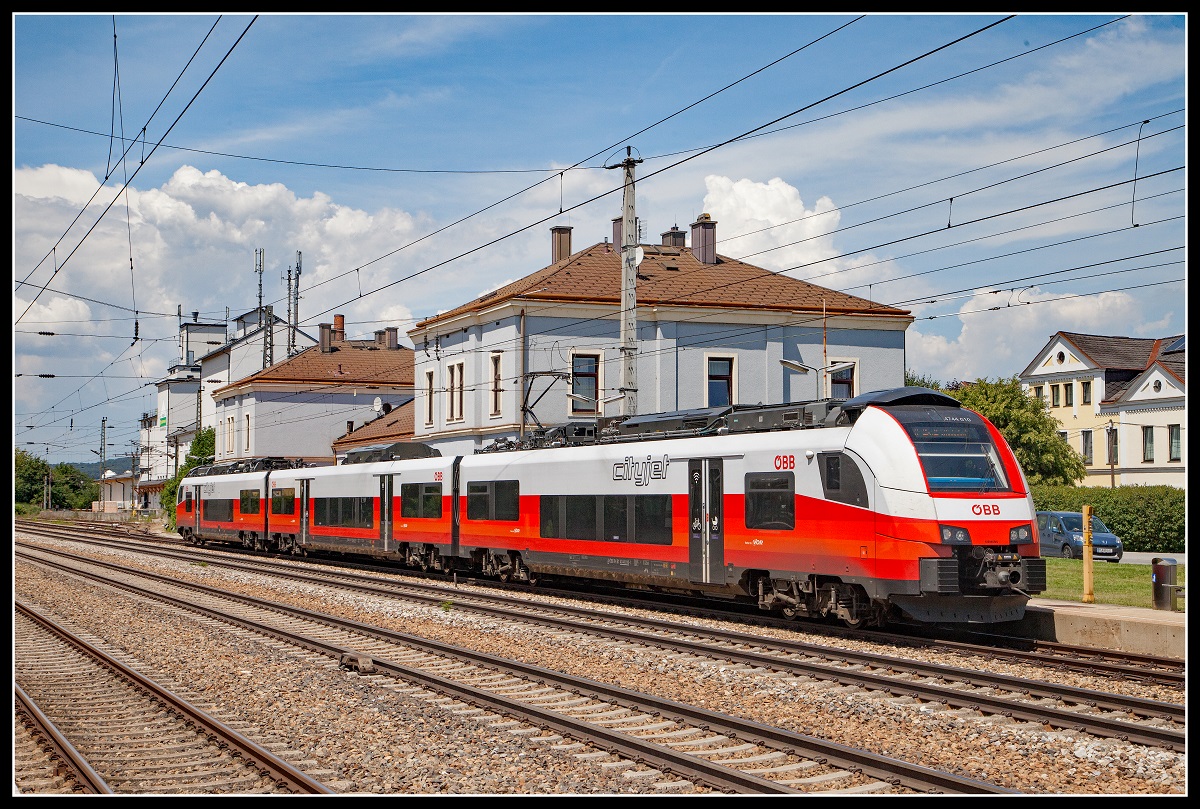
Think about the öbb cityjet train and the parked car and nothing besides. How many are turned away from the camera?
0

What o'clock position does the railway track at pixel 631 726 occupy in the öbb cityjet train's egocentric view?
The railway track is roughly at 2 o'clock from the öbb cityjet train.

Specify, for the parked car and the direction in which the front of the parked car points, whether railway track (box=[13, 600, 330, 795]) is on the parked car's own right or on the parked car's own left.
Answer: on the parked car's own right

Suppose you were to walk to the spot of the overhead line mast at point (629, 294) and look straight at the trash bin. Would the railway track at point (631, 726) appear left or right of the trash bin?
right

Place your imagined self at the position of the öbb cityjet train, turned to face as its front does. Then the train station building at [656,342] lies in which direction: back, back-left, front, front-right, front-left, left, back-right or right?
back-left

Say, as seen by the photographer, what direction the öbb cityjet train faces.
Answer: facing the viewer and to the right of the viewer

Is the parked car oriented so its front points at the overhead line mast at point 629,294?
no

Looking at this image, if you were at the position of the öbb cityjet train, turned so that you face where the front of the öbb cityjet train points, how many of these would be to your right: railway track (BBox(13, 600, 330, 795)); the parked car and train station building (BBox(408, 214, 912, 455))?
1

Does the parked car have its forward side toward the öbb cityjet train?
no

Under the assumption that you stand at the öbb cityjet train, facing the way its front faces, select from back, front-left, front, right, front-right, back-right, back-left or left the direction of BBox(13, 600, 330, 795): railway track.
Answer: right

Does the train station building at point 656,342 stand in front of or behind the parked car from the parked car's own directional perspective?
behind

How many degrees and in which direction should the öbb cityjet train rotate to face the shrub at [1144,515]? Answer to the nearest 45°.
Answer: approximately 90° to its left

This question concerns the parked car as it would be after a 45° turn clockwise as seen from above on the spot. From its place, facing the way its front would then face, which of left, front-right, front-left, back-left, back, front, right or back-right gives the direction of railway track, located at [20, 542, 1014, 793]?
front

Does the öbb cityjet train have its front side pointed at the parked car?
no

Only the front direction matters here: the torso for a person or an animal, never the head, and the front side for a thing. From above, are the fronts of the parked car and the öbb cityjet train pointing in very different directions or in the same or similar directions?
same or similar directions
